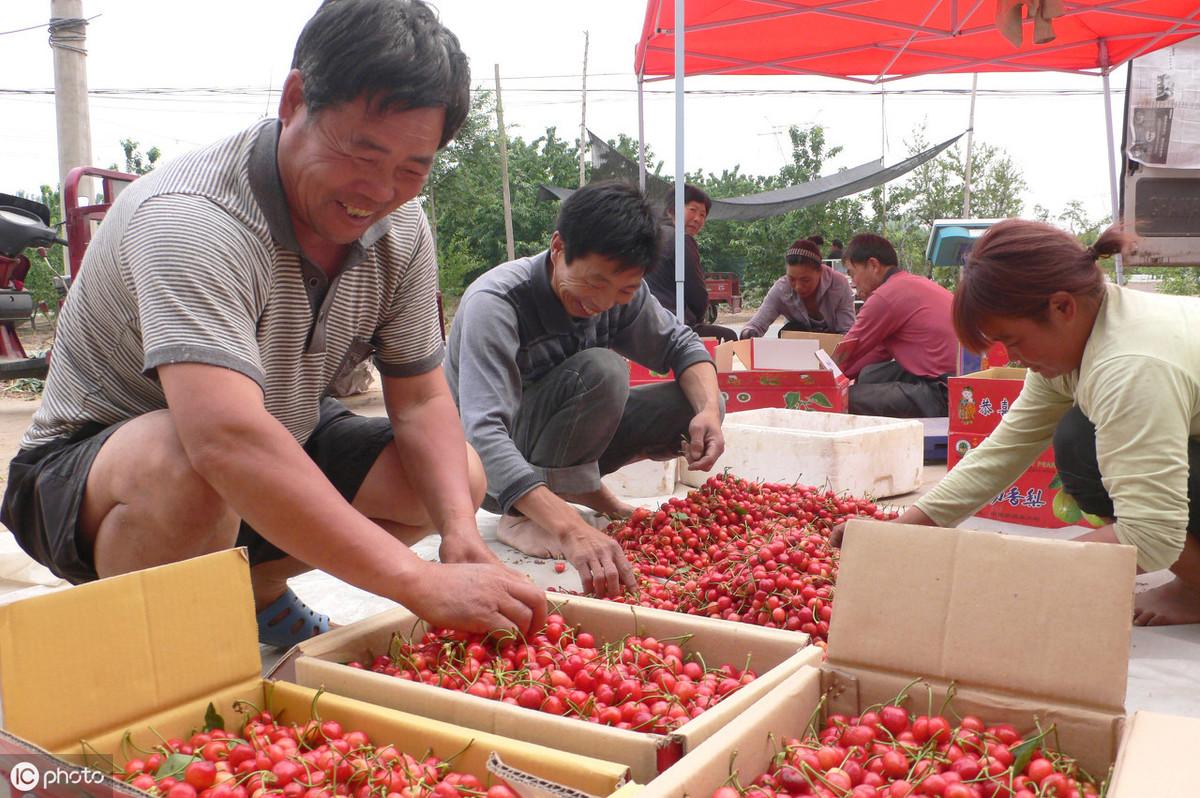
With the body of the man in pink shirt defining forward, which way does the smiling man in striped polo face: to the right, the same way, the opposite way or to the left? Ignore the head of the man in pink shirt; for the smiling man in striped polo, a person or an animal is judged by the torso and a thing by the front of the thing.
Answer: the opposite way

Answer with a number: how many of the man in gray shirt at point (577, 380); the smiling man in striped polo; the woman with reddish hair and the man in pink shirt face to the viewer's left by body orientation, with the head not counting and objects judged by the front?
2

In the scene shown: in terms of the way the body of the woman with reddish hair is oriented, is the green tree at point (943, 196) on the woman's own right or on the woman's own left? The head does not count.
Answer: on the woman's own right

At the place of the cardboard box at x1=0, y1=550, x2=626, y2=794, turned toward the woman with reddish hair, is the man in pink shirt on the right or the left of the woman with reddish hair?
left

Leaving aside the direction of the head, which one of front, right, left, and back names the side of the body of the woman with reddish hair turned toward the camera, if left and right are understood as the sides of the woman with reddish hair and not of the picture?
left

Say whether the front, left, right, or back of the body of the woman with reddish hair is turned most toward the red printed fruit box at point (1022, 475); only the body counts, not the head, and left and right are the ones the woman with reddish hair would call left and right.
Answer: right

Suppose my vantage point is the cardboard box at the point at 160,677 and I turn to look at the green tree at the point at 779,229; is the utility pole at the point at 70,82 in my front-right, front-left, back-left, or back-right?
front-left

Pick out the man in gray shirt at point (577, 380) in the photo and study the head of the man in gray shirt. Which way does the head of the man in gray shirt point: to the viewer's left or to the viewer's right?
to the viewer's right

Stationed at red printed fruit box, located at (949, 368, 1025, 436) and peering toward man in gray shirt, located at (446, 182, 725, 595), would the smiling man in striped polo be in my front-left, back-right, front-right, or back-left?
front-left

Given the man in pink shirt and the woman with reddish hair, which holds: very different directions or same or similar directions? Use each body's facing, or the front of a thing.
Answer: same or similar directions

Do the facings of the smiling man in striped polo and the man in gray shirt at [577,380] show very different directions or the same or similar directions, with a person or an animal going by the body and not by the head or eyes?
same or similar directions

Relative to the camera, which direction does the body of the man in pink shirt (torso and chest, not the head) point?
to the viewer's left

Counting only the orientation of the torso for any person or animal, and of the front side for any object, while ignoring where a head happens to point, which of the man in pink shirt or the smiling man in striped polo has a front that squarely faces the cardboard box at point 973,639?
the smiling man in striped polo

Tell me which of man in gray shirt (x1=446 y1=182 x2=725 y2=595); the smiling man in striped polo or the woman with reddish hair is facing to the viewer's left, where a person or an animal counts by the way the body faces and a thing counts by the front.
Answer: the woman with reddish hair
